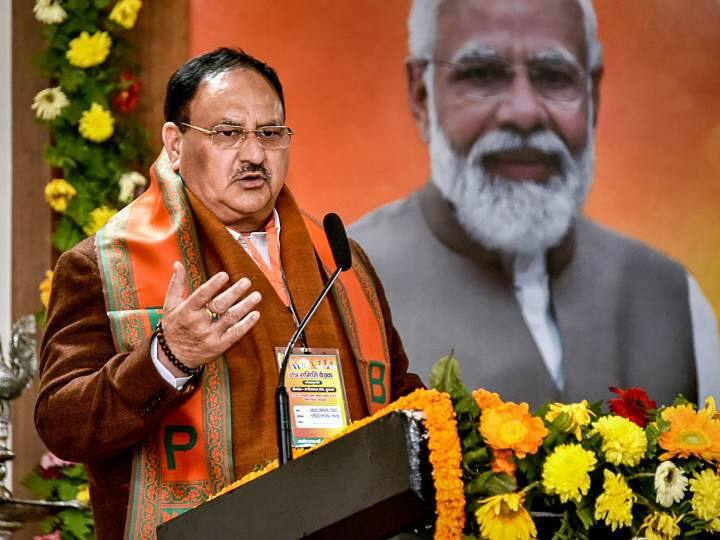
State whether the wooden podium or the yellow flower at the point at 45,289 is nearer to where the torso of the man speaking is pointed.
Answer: the wooden podium

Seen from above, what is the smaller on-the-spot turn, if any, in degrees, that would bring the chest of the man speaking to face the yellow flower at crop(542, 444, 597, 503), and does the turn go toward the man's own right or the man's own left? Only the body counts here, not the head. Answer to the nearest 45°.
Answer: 0° — they already face it

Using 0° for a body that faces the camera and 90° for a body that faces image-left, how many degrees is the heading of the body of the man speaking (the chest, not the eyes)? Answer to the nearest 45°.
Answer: approximately 315°

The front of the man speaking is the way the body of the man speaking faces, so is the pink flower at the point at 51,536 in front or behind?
behind

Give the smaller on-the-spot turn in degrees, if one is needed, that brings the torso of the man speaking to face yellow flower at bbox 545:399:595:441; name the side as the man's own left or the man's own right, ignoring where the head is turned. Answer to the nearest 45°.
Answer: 0° — they already face it

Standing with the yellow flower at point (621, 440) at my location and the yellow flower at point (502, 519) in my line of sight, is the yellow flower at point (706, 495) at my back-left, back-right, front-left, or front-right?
back-left

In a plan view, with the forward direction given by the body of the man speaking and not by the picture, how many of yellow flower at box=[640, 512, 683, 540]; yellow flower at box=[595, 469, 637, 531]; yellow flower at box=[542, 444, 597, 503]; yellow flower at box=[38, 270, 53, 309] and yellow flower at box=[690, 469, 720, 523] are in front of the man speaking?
4

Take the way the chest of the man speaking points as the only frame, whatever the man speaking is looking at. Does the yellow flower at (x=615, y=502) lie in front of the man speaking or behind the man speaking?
in front

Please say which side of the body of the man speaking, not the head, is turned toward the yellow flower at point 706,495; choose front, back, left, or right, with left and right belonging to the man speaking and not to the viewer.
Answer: front

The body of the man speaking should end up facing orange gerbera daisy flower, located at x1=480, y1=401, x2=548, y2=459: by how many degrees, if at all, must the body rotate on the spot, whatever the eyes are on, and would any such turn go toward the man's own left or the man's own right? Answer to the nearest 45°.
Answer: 0° — they already face it

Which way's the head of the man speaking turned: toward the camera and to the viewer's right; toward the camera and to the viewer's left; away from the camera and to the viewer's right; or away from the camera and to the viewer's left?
toward the camera and to the viewer's right
